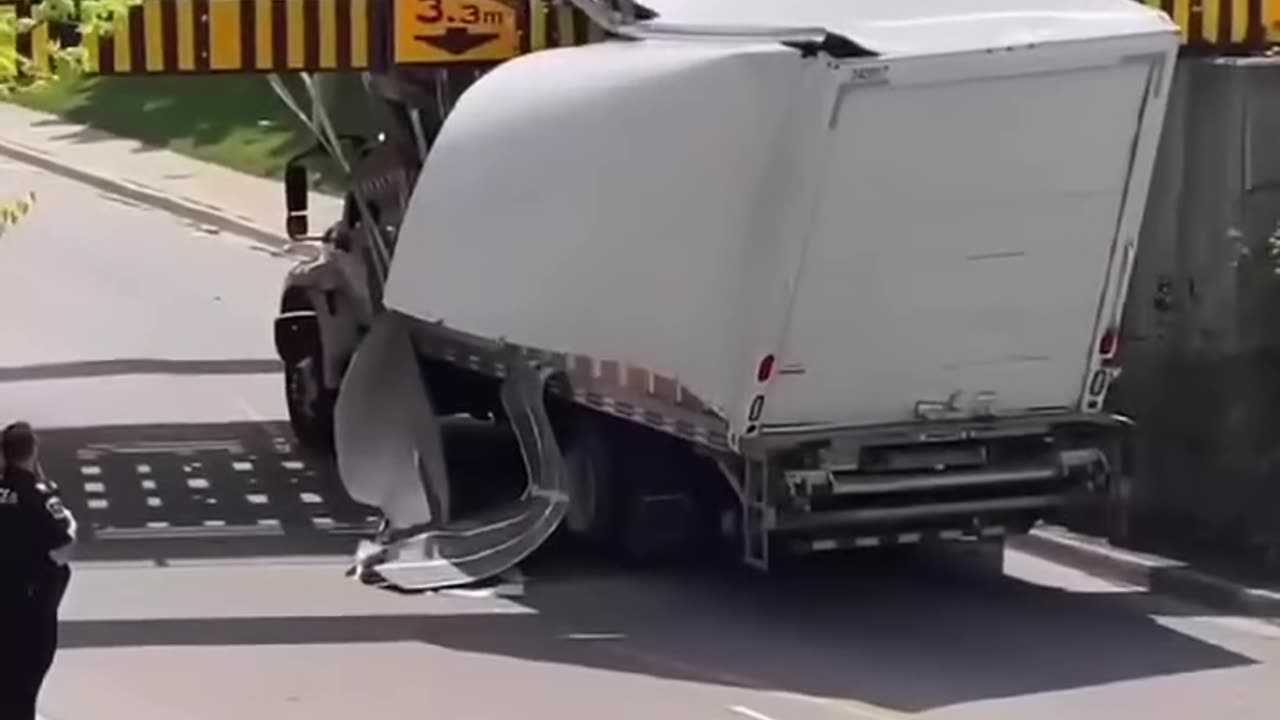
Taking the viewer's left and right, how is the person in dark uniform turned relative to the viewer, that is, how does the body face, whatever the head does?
facing away from the viewer and to the right of the viewer

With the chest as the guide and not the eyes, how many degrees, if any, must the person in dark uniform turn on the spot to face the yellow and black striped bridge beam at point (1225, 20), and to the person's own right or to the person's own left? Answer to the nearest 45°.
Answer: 0° — they already face it

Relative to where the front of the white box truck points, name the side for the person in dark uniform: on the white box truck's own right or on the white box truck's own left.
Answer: on the white box truck's own left

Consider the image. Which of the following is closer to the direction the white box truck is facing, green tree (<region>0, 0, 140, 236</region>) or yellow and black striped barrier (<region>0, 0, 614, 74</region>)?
the yellow and black striped barrier

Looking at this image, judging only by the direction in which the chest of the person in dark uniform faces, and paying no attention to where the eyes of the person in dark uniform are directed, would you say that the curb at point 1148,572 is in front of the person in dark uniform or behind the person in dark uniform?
in front

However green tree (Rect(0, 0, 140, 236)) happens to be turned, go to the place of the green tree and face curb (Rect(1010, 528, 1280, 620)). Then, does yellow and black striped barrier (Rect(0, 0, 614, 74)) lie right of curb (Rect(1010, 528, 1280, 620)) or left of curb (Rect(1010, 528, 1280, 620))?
left

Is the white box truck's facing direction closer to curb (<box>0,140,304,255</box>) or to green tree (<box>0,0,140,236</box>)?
the curb

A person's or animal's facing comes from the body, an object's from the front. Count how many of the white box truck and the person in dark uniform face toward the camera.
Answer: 0

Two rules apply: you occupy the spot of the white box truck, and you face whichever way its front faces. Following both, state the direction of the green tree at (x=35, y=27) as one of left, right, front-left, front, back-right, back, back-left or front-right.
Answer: left

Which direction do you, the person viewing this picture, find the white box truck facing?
facing away from the viewer and to the left of the viewer

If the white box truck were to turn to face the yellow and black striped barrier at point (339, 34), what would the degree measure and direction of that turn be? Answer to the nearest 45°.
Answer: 0° — it already faces it

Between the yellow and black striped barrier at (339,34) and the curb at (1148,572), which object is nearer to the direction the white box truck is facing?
the yellow and black striped barrier

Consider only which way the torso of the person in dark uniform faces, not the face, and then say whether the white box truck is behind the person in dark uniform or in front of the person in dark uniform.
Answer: in front

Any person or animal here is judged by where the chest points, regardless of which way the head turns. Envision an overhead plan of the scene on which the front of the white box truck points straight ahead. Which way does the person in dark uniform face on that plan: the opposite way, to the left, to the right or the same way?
to the right

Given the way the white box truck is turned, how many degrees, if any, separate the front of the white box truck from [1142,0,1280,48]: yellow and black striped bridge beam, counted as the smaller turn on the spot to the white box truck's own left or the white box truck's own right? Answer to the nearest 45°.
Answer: approximately 90° to the white box truck's own right
